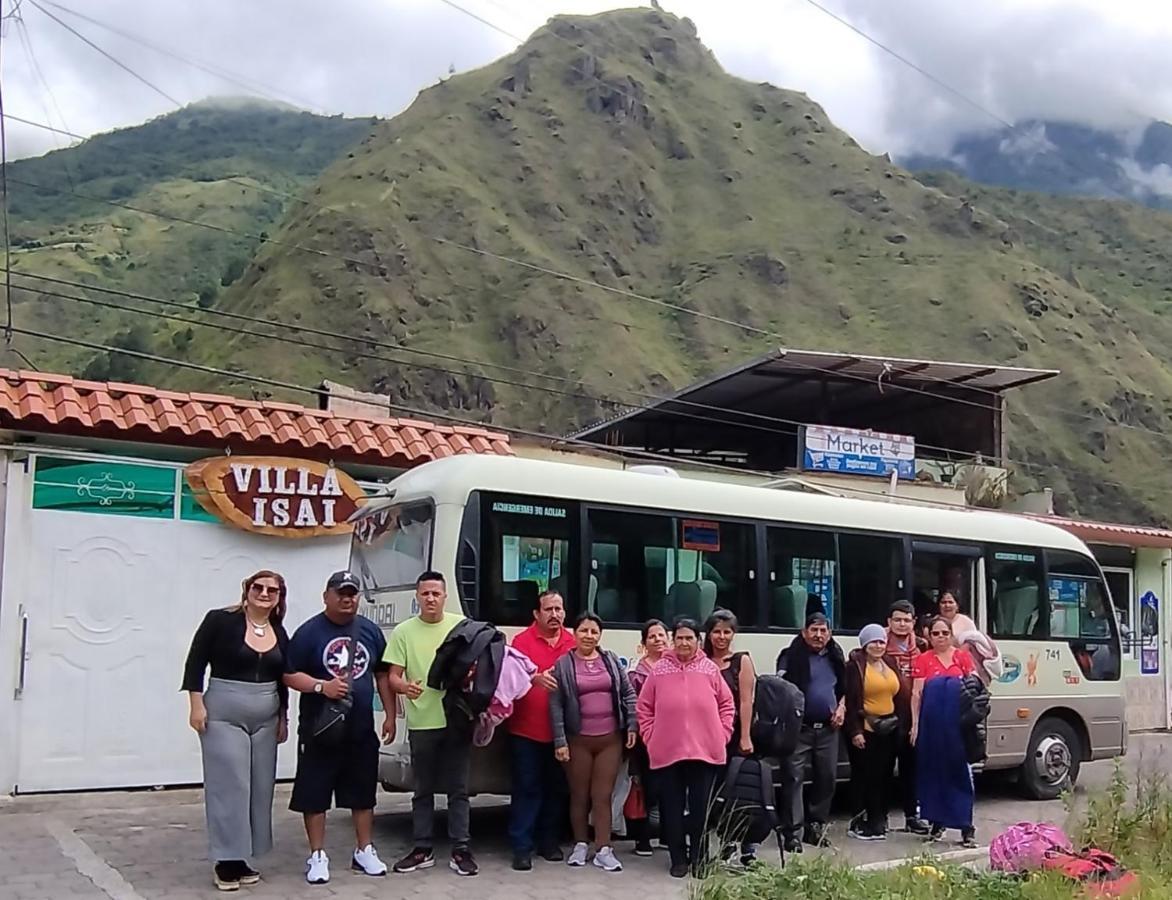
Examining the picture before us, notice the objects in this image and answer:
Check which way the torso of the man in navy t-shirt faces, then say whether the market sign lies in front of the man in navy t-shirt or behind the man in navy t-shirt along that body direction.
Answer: behind

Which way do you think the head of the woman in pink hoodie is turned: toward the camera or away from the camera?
toward the camera

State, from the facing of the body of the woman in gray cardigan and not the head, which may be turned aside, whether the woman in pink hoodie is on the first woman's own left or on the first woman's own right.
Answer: on the first woman's own left

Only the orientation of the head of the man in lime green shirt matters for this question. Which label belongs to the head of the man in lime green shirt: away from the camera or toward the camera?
toward the camera

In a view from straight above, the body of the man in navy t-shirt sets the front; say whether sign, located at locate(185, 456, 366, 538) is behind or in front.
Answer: behind

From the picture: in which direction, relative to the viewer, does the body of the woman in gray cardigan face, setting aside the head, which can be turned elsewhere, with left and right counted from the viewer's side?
facing the viewer

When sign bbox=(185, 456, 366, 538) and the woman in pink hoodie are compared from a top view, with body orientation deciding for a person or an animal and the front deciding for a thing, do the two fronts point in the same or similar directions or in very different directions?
same or similar directions

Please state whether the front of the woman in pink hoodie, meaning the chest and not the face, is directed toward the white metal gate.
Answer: no

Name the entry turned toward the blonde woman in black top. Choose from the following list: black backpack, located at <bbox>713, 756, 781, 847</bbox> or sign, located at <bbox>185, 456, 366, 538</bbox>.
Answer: the sign

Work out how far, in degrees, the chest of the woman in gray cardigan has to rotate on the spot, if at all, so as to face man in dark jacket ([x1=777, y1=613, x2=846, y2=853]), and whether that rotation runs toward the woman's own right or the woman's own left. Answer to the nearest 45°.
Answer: approximately 135° to the woman's own left

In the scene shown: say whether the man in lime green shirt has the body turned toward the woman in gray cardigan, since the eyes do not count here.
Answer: no

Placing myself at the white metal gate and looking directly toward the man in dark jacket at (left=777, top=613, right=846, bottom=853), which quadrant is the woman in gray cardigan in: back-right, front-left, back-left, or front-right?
front-right

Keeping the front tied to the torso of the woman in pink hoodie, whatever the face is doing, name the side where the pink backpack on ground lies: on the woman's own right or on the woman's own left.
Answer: on the woman's own left

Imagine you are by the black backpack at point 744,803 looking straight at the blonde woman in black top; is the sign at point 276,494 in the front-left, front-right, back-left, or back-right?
front-right

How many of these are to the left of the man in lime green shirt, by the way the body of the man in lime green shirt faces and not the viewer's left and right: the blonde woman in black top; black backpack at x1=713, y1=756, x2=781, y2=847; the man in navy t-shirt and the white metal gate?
1

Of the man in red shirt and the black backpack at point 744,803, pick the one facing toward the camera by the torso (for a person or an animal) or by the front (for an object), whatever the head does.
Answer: the man in red shirt

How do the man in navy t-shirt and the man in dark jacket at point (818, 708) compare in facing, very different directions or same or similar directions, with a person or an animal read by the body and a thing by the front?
same or similar directions

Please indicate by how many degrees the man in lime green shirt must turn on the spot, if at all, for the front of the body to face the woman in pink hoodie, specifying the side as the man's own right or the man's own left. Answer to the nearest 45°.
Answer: approximately 90° to the man's own left

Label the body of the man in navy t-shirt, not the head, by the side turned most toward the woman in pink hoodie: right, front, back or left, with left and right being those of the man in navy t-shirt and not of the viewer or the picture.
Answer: left
